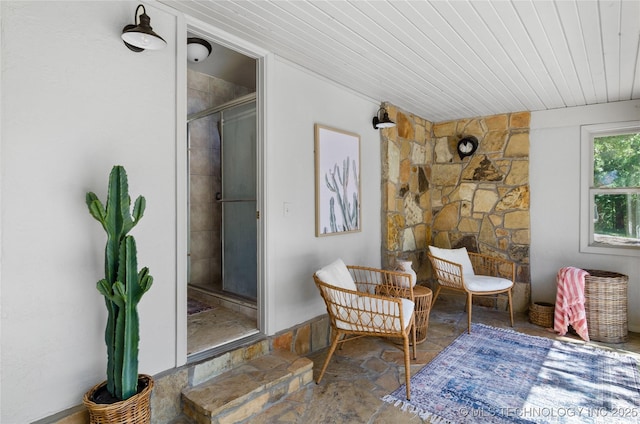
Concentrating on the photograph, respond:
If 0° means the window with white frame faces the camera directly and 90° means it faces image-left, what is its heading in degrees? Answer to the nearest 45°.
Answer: approximately 0°

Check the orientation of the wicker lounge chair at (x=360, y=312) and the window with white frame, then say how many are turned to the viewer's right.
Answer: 1

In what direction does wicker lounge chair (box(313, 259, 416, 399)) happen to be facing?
to the viewer's right

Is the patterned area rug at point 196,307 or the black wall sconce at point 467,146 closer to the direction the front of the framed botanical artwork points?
the black wall sconce

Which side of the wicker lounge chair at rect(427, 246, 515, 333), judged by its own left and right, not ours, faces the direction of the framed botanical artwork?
right

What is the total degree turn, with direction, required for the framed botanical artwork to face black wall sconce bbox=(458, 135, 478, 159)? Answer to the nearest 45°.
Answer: approximately 90° to its left

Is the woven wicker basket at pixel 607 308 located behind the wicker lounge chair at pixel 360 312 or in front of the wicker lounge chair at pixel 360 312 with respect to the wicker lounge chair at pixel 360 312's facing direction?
in front

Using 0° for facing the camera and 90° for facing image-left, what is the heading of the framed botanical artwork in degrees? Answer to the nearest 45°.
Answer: approximately 315°
